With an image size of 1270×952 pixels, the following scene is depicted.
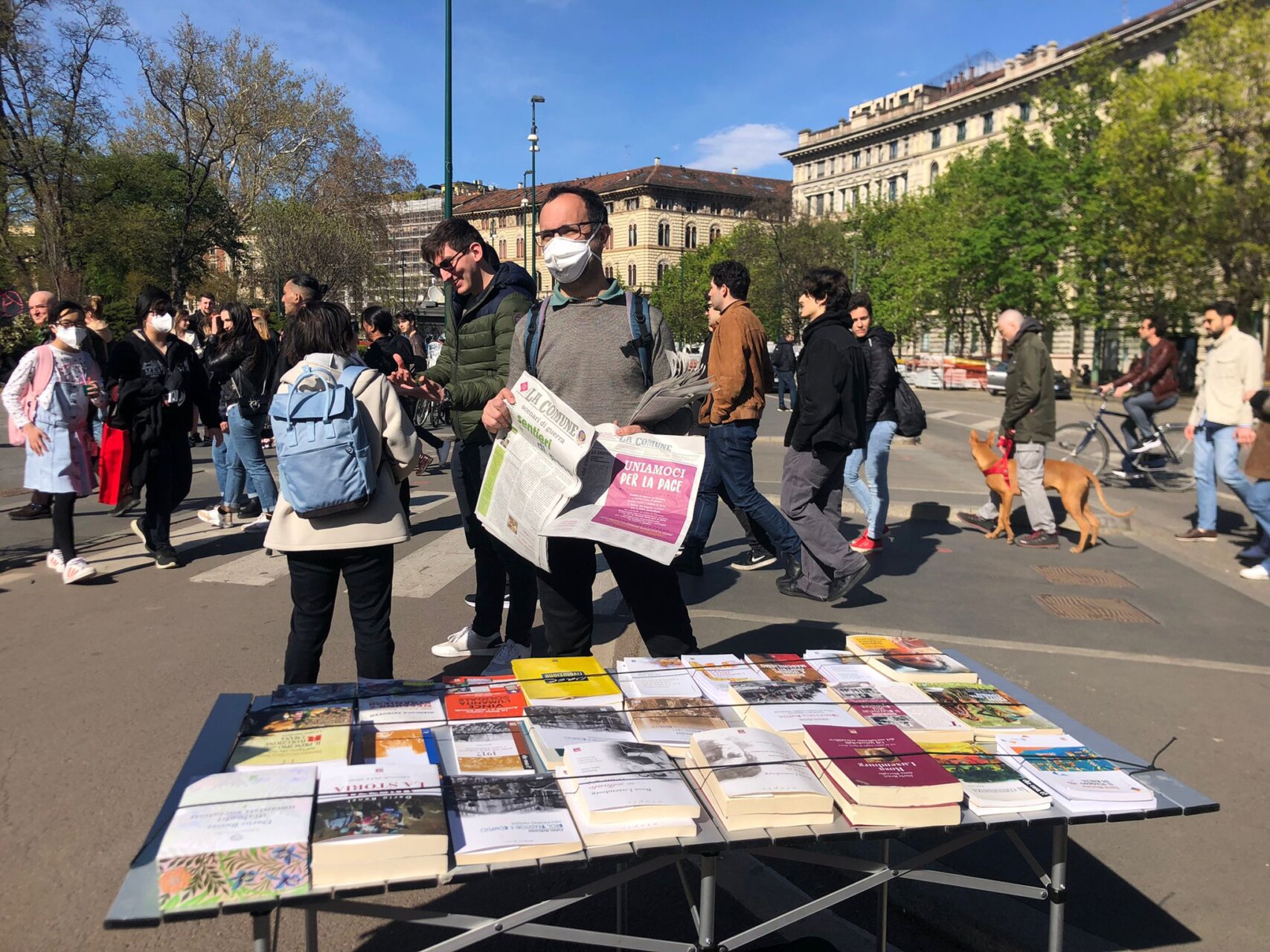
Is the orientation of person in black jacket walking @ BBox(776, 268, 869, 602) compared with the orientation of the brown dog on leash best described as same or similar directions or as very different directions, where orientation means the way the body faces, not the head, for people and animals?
same or similar directions

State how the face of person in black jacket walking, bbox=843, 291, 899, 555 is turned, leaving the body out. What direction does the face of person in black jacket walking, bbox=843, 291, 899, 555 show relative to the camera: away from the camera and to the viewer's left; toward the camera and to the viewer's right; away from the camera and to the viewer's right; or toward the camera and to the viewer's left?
toward the camera and to the viewer's left

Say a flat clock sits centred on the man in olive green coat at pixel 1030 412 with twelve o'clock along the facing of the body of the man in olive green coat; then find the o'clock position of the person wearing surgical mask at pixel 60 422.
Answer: The person wearing surgical mask is roughly at 11 o'clock from the man in olive green coat.

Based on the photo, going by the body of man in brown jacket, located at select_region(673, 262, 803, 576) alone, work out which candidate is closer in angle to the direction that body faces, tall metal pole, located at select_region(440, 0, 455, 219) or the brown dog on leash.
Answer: the tall metal pole

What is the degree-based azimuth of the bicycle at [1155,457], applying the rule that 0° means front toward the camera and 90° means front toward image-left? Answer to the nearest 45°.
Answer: approximately 90°

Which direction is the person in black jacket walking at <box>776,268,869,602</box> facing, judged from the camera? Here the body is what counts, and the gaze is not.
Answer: to the viewer's left

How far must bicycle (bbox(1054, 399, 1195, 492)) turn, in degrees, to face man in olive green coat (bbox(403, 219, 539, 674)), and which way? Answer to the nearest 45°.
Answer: approximately 90° to its left

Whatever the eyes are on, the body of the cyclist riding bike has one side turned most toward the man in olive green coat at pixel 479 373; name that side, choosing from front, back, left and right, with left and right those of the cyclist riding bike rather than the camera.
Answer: left

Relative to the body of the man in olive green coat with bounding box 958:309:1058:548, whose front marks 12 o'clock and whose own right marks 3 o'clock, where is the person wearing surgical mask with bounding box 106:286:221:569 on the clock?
The person wearing surgical mask is roughly at 11 o'clock from the man in olive green coat.

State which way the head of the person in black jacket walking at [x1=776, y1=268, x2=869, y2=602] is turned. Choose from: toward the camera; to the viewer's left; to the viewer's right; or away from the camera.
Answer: to the viewer's left

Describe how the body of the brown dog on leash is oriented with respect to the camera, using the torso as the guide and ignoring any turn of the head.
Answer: to the viewer's left

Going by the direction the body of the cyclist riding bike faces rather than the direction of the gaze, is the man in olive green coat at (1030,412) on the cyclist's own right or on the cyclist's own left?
on the cyclist's own left

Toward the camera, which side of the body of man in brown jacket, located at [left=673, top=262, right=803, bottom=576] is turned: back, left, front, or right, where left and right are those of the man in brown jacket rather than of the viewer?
left

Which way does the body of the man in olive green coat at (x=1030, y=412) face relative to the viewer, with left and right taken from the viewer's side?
facing to the left of the viewer

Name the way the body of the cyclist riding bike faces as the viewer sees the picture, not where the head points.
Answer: to the viewer's left
